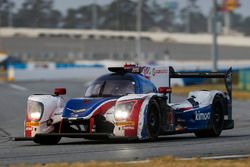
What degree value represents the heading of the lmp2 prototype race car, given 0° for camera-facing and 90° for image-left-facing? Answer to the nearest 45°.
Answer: approximately 45°
